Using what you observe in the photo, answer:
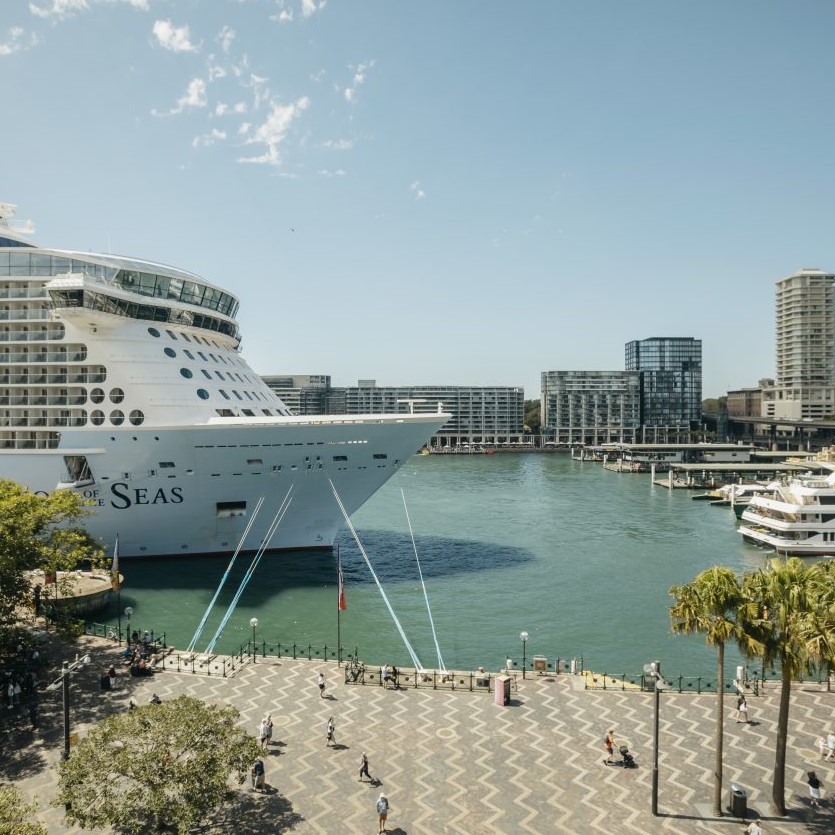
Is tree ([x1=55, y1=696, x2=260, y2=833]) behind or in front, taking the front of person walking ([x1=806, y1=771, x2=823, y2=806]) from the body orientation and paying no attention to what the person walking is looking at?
in front

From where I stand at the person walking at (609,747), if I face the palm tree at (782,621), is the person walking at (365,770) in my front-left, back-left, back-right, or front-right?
back-right

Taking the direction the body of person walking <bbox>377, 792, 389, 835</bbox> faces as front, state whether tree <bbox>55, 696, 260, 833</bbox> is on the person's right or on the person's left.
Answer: on the person's left

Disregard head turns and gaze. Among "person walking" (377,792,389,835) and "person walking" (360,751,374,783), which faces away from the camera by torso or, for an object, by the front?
"person walking" (377,792,389,835)

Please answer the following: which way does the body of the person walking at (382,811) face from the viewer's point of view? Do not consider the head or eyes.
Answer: away from the camera
